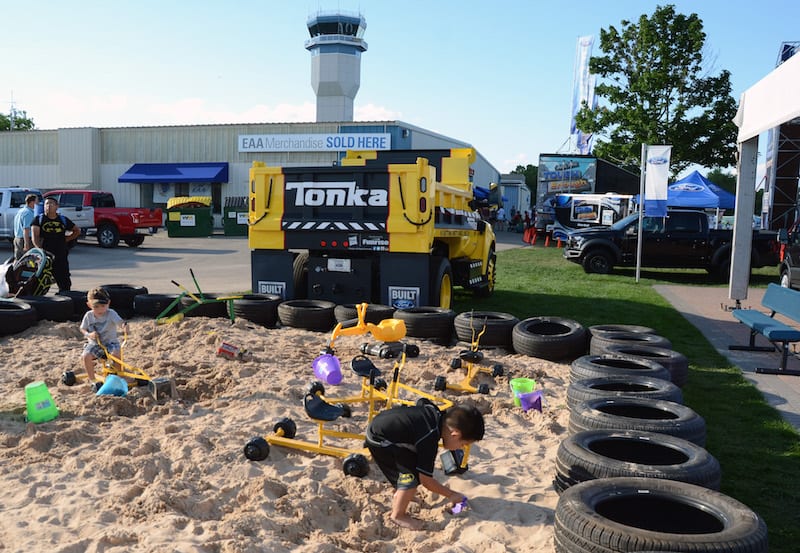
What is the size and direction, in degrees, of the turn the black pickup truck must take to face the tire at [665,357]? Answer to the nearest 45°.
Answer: approximately 90° to its left

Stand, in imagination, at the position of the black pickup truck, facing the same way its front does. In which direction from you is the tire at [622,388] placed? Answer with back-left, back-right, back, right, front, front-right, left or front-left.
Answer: left

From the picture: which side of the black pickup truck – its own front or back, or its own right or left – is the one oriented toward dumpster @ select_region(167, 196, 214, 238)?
front

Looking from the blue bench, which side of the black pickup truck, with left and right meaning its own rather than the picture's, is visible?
left

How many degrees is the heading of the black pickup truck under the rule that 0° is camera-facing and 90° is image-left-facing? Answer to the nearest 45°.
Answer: approximately 90°

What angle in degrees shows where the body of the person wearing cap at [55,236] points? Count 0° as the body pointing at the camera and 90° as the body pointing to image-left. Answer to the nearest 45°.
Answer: approximately 0°

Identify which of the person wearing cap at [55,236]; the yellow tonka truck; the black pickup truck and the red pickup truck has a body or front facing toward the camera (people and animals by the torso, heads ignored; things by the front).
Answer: the person wearing cap

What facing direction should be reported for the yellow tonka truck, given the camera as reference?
facing away from the viewer and to the right of the viewer

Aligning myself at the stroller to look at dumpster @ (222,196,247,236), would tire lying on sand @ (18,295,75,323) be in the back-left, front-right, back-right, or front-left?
back-right

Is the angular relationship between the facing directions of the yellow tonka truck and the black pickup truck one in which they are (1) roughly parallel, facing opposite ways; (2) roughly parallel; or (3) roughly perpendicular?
roughly perpendicular
